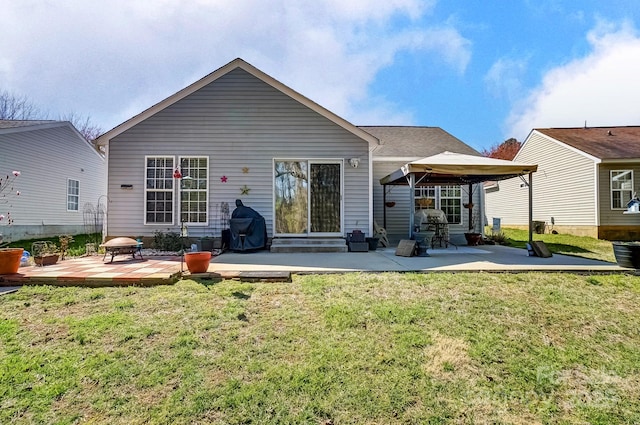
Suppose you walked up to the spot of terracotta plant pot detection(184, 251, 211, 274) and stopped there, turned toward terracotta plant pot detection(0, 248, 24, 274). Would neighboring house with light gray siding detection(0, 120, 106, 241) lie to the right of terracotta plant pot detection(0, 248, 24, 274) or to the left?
right

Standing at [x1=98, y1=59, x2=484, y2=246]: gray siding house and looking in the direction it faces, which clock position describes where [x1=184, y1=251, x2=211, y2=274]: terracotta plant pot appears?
The terracotta plant pot is roughly at 6 o'clock from the gray siding house.

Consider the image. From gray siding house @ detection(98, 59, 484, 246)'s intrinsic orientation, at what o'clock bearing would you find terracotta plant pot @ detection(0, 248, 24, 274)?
The terracotta plant pot is roughly at 7 o'clock from the gray siding house.

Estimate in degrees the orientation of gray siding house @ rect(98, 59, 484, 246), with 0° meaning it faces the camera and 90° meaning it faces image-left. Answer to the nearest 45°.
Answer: approximately 180°

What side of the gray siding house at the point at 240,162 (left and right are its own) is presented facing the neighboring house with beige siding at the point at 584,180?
right
